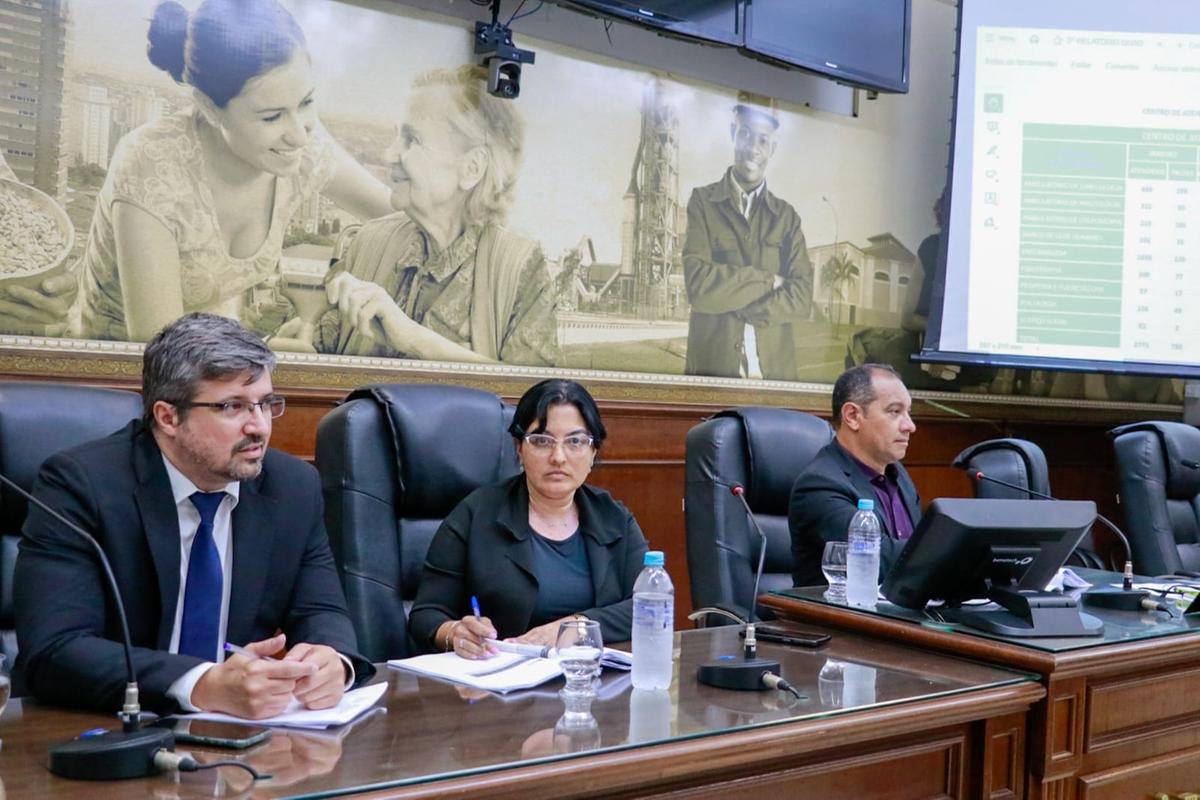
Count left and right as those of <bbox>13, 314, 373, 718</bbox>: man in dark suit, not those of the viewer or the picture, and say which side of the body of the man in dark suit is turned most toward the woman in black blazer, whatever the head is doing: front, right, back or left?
left

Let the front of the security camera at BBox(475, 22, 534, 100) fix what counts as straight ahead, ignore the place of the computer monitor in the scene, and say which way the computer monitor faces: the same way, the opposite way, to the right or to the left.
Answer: the opposite way

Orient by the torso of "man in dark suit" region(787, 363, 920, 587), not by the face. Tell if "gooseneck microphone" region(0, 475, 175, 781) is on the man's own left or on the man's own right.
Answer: on the man's own right

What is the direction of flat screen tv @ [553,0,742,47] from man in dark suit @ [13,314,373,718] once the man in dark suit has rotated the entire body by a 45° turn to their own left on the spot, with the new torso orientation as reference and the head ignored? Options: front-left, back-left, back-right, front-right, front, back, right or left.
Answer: front-left

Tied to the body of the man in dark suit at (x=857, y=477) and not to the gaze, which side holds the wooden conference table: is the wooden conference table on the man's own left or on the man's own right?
on the man's own right

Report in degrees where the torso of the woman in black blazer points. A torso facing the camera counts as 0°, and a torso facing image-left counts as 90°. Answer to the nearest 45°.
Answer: approximately 0°

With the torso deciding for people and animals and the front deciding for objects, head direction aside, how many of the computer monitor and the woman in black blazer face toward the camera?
1

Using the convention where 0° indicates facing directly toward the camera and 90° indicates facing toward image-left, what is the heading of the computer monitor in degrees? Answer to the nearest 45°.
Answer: approximately 135°

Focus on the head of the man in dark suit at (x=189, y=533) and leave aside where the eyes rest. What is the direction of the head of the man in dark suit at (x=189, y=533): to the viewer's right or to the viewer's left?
to the viewer's right
